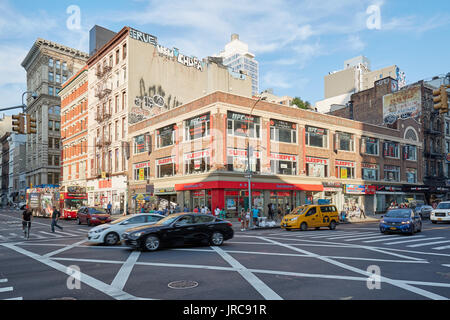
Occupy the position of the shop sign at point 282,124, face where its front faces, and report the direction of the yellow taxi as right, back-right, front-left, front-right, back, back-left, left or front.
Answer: front-right

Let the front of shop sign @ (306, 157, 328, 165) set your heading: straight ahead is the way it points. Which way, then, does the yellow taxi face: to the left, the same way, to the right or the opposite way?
to the right

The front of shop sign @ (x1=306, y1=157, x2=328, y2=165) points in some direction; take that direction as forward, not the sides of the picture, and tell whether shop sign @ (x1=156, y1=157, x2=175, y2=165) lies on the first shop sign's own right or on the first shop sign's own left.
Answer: on the first shop sign's own right

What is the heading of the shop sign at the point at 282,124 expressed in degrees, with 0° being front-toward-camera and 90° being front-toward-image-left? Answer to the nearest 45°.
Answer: approximately 315°

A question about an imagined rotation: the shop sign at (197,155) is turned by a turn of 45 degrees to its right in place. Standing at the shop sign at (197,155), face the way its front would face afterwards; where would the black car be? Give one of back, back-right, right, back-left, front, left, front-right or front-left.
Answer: left

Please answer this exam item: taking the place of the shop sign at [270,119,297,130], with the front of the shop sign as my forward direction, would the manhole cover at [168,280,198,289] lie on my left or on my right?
on my right

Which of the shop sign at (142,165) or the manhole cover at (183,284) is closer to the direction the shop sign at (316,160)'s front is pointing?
the manhole cover

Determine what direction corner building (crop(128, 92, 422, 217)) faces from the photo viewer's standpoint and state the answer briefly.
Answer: facing the viewer

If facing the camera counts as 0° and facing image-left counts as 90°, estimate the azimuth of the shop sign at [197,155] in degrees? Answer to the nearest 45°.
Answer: approximately 45°

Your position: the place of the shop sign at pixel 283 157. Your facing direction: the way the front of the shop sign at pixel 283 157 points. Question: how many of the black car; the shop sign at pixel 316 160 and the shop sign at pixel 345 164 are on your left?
2

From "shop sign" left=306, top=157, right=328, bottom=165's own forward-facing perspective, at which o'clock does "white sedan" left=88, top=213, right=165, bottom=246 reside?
The white sedan is roughly at 2 o'clock from the shop sign.
